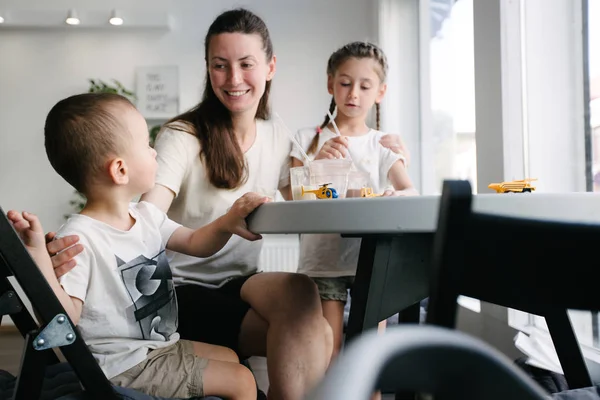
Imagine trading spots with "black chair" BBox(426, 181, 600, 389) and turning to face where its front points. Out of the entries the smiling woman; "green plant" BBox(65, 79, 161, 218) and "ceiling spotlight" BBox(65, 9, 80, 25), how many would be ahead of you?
3

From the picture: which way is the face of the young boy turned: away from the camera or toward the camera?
away from the camera

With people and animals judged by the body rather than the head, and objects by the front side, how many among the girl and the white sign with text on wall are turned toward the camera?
2

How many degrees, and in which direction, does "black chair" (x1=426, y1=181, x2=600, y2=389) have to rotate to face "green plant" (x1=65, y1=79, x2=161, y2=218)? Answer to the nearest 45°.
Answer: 0° — it already faces it

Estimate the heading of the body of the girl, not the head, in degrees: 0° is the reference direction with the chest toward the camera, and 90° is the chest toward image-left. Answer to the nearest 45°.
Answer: approximately 0°

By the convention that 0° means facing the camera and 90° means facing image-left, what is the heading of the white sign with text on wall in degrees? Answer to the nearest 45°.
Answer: approximately 0°

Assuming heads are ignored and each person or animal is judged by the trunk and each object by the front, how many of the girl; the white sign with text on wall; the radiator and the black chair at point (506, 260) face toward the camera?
3

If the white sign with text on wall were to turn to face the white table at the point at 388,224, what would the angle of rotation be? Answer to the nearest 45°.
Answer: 0° — it already faces it

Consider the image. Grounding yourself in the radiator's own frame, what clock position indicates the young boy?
The young boy is roughly at 12 o'clock from the radiator.
